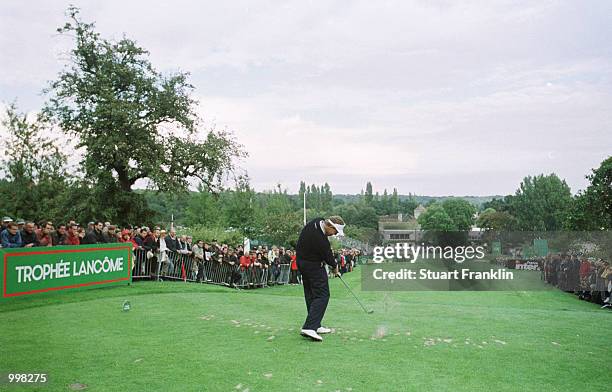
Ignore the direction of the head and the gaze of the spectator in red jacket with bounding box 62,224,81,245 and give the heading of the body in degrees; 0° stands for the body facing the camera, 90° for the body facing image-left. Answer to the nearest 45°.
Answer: approximately 315°

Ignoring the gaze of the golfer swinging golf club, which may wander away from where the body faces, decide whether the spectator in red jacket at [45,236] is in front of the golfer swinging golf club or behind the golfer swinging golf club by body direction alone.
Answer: behind

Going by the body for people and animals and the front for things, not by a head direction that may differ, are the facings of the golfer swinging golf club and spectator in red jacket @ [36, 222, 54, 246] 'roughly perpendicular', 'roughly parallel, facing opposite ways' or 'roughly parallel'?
roughly parallel

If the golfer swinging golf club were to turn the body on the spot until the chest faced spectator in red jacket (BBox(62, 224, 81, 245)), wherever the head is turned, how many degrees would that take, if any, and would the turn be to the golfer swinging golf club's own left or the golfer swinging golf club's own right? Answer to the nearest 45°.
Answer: approximately 135° to the golfer swinging golf club's own left

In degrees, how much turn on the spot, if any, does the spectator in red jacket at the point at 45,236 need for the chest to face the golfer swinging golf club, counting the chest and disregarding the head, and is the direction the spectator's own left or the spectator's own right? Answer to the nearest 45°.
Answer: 0° — they already face them

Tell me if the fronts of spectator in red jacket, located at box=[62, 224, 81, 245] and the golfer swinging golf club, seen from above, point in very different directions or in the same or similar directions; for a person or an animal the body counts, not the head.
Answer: same or similar directions

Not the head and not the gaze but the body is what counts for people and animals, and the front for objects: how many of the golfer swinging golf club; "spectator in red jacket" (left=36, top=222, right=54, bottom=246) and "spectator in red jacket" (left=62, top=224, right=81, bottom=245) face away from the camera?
0

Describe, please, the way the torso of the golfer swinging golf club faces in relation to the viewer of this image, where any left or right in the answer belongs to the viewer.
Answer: facing to the right of the viewer

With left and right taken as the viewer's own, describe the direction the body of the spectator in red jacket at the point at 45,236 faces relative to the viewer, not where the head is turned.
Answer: facing the viewer and to the right of the viewer

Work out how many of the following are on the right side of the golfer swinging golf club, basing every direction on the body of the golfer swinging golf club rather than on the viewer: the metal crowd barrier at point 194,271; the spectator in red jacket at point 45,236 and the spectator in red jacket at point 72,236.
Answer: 0

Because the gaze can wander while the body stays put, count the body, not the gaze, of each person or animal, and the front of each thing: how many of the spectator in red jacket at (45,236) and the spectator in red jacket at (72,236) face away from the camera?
0
